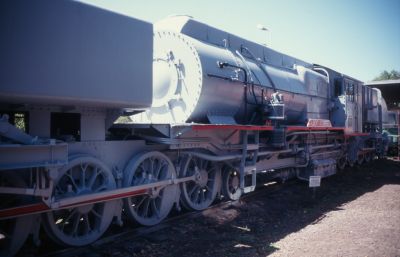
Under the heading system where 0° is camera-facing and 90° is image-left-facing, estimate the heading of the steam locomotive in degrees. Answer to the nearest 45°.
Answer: approximately 45°
